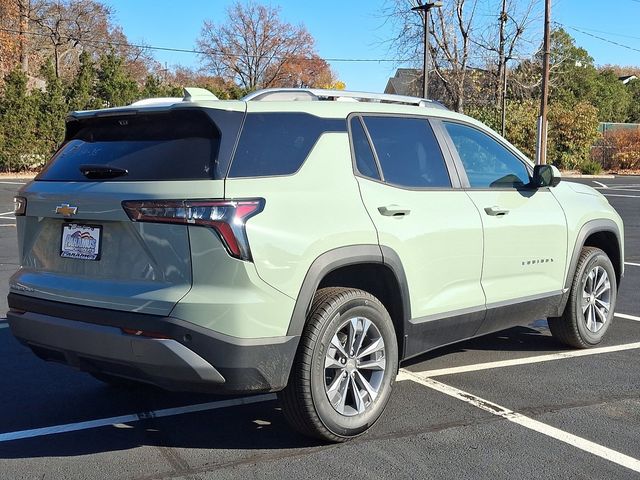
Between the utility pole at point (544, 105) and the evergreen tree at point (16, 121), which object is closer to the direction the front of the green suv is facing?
the utility pole

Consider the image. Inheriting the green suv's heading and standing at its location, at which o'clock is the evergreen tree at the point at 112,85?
The evergreen tree is roughly at 10 o'clock from the green suv.

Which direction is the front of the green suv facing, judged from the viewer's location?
facing away from the viewer and to the right of the viewer

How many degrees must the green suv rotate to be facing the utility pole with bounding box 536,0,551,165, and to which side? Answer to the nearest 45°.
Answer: approximately 45° to its left

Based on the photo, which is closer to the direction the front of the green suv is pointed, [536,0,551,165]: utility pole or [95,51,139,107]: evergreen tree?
the utility pole

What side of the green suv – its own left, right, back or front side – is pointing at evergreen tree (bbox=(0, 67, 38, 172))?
left
